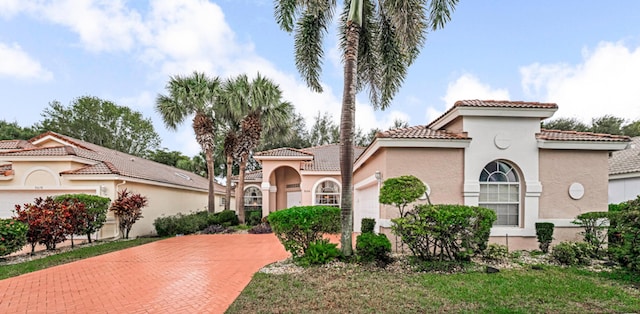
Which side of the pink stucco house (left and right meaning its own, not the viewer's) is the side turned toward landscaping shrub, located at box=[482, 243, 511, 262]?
front

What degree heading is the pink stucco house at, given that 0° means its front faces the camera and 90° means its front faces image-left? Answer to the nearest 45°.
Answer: approximately 0°

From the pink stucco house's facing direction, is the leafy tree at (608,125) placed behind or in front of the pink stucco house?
behind

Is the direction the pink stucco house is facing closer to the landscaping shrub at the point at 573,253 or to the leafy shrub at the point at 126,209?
the landscaping shrub

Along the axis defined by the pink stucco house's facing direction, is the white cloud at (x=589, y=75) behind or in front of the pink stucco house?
behind

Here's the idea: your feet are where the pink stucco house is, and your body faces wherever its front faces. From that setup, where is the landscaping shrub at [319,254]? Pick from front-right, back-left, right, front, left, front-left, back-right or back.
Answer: front-right

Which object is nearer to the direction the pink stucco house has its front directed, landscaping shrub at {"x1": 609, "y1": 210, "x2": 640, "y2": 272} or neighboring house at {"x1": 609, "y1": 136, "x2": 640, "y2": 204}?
the landscaping shrub
